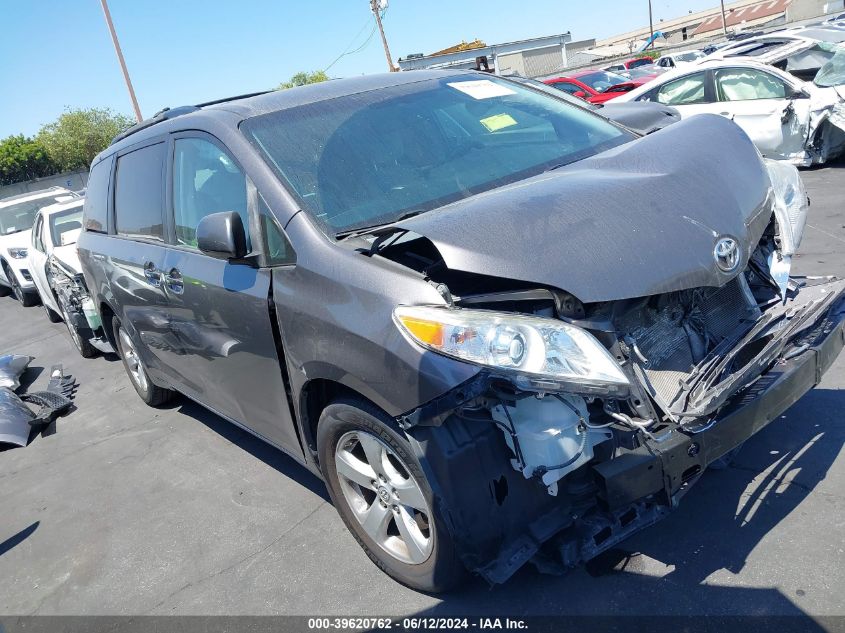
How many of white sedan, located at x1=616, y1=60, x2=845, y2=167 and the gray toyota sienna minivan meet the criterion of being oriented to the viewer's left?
0

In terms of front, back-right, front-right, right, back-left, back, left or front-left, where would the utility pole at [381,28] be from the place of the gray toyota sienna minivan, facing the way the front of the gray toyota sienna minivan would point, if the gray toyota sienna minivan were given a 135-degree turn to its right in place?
right

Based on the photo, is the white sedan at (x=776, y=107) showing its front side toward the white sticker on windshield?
no

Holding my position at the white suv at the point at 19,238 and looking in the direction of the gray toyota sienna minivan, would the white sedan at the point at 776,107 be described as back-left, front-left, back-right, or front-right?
front-left

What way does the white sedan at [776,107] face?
to the viewer's right

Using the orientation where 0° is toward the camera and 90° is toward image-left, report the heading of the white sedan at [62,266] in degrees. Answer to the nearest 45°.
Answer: approximately 315°

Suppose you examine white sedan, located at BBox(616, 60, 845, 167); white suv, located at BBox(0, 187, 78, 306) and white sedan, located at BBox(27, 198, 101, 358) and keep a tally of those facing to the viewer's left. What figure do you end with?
0

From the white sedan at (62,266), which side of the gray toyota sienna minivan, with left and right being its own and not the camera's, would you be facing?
back

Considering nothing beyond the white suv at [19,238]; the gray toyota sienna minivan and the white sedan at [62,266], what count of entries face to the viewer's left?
0

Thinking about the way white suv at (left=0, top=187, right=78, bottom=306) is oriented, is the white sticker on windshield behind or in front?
in front

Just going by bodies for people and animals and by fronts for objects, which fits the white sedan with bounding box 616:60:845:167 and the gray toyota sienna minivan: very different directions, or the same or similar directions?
same or similar directions

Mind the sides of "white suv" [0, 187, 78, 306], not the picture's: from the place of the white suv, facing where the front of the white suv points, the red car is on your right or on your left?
on your left
